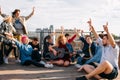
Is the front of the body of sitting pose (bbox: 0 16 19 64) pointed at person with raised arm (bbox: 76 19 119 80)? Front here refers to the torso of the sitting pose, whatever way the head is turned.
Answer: yes

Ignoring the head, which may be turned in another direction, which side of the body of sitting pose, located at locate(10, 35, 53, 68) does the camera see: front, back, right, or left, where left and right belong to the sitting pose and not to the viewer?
right

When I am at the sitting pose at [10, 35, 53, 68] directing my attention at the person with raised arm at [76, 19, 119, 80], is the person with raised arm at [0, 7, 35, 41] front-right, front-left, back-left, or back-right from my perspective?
back-left

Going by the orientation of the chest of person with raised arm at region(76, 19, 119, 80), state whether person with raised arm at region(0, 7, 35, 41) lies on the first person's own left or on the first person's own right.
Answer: on the first person's own right

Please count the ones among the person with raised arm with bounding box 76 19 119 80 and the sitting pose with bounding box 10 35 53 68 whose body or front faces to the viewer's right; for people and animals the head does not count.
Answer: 1

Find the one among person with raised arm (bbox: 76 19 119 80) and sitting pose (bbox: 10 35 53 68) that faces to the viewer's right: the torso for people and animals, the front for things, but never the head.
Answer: the sitting pose

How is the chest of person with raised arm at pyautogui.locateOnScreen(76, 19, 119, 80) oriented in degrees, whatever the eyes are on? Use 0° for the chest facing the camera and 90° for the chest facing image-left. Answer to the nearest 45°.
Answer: approximately 45°
